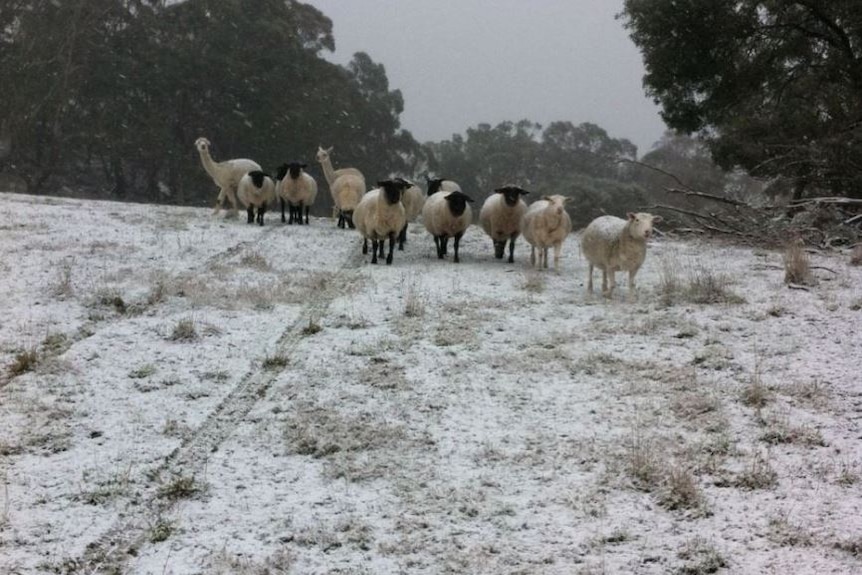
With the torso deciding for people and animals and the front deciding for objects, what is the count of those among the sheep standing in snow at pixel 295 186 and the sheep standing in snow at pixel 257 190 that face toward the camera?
2

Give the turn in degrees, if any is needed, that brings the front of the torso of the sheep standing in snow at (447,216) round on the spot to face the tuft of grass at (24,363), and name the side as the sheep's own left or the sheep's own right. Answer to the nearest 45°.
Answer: approximately 90° to the sheep's own right

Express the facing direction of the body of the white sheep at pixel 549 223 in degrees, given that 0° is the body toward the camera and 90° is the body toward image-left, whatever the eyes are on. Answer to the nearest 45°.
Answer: approximately 0°

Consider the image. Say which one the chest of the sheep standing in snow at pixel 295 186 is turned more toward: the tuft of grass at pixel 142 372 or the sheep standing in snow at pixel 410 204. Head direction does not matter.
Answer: the tuft of grass

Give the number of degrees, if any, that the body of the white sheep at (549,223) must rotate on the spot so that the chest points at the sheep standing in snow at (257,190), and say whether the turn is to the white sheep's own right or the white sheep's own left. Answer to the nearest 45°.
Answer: approximately 135° to the white sheep's own right

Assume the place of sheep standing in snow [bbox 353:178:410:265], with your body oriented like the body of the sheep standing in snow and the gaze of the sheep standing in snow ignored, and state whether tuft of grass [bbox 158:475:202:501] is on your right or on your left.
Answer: on your right

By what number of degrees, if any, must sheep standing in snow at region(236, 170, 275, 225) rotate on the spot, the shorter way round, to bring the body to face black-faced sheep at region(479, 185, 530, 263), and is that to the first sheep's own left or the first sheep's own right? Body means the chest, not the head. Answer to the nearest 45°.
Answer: approximately 45° to the first sheep's own left

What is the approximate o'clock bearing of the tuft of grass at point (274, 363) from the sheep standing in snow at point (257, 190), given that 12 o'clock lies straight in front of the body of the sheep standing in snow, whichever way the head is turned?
The tuft of grass is roughly at 12 o'clock from the sheep standing in snow.

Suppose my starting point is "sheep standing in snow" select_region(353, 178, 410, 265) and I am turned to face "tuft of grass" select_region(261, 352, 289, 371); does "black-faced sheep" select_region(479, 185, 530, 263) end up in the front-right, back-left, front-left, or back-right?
back-left

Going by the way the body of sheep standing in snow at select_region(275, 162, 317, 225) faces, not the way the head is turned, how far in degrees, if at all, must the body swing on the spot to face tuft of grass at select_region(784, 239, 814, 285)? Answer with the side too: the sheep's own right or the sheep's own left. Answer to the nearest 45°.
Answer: approximately 45° to the sheep's own left

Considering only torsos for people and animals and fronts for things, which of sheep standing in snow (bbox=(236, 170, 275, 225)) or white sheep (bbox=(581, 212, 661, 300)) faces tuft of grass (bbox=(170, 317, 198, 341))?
the sheep standing in snow

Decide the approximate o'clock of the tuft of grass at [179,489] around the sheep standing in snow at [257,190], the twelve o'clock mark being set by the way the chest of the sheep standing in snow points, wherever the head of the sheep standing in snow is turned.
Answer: The tuft of grass is roughly at 12 o'clock from the sheep standing in snow.
